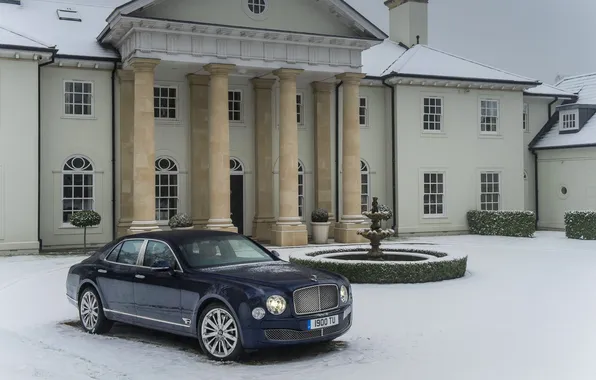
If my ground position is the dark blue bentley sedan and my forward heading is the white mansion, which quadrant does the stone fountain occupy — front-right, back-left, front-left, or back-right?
front-right

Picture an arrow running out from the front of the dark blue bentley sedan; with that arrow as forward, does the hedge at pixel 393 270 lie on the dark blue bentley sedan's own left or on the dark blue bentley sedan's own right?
on the dark blue bentley sedan's own left

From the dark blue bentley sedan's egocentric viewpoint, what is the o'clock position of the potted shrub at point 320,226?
The potted shrub is roughly at 8 o'clock from the dark blue bentley sedan.

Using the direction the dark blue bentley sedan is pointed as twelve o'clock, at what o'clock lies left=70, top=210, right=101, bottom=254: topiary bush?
The topiary bush is roughly at 7 o'clock from the dark blue bentley sedan.

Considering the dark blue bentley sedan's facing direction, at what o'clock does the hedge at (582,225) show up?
The hedge is roughly at 9 o'clock from the dark blue bentley sedan.

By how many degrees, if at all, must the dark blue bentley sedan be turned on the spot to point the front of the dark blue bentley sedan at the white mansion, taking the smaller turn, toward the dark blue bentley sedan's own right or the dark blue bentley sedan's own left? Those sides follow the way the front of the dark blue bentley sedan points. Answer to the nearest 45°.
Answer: approximately 135° to the dark blue bentley sedan's own left

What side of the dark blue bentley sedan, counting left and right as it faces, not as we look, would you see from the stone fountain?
left

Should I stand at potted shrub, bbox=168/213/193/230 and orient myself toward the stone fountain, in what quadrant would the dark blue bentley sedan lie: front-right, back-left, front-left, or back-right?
front-right

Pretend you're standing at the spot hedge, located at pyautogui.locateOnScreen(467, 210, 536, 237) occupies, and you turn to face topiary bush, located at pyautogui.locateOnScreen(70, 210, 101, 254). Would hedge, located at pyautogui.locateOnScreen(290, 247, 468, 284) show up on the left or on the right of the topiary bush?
left

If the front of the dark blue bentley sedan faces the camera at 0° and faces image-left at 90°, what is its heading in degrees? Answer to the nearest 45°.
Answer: approximately 315°
